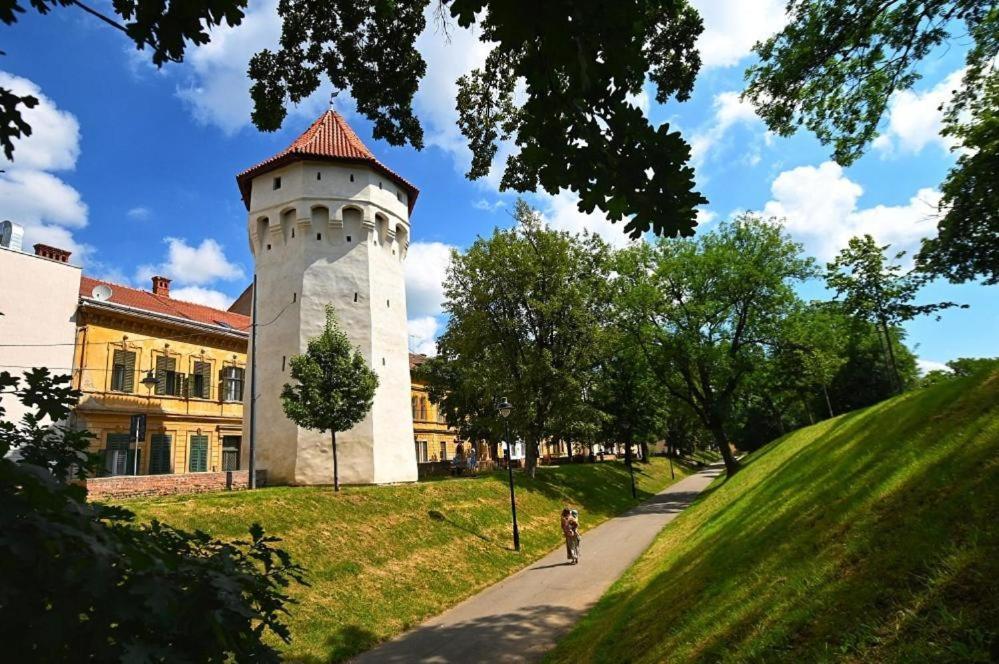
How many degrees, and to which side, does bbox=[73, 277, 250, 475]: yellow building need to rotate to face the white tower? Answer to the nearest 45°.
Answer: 0° — it already faces it

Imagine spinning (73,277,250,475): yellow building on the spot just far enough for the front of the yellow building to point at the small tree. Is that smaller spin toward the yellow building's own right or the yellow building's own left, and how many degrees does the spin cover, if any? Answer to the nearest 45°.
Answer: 0° — it already faces it

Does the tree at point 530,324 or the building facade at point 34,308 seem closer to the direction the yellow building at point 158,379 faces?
the tree

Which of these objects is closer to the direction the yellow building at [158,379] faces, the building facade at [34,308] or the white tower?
the white tower
